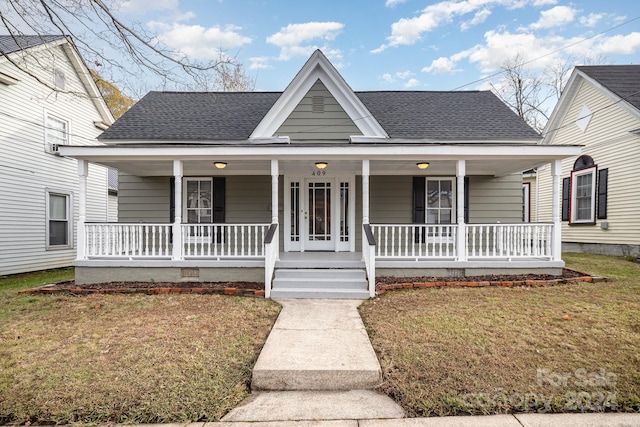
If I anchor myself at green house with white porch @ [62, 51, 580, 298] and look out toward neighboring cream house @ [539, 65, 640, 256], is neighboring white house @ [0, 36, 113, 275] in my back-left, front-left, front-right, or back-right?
back-left

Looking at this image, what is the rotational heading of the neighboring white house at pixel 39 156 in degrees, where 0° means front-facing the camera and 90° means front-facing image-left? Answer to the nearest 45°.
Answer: approximately 45°

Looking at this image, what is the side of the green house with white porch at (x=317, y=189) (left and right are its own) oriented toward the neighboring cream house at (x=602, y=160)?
left

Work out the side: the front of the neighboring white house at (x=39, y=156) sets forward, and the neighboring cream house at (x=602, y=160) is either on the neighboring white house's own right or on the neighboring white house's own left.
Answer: on the neighboring white house's own left

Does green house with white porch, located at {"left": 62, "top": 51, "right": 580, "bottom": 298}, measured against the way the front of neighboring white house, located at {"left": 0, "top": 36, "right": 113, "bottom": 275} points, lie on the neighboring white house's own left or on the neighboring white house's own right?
on the neighboring white house's own left

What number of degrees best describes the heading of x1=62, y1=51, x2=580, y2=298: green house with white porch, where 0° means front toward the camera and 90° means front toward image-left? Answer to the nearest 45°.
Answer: approximately 0°

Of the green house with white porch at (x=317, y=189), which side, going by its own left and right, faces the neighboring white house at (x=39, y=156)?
right
